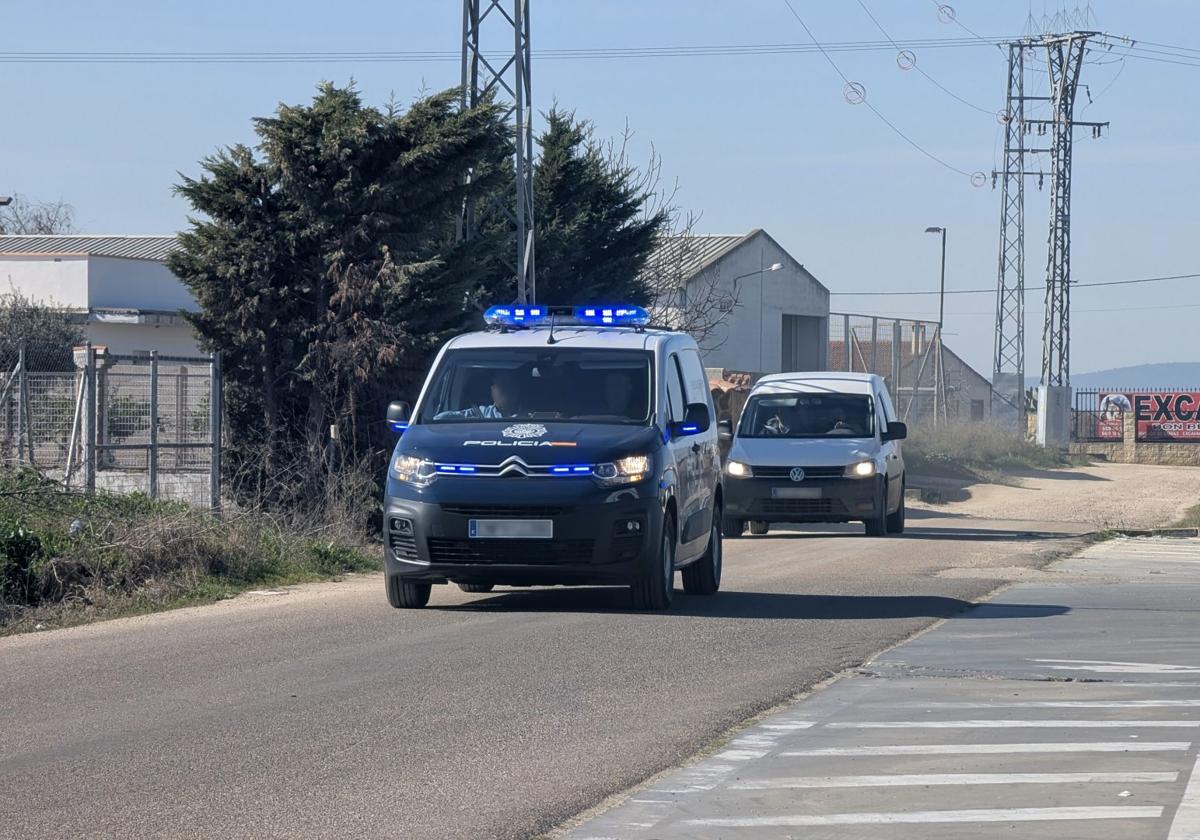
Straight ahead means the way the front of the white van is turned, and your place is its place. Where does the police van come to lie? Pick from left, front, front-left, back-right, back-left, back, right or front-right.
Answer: front

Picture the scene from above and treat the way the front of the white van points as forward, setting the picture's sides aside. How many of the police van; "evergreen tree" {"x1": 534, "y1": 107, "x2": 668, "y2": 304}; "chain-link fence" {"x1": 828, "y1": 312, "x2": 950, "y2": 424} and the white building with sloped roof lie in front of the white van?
1

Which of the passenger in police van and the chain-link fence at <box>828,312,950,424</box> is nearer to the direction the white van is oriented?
the passenger in police van

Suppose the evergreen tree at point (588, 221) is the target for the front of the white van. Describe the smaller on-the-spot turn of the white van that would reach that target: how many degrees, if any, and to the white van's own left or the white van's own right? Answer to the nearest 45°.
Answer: approximately 135° to the white van's own right

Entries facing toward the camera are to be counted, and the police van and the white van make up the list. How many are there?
2

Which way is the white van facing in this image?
toward the camera

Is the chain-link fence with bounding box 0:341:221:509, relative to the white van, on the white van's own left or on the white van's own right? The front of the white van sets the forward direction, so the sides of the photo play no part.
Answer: on the white van's own right

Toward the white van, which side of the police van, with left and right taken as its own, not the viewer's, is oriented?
back

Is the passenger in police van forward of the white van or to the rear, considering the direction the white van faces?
forward

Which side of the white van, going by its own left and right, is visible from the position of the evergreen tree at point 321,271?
right

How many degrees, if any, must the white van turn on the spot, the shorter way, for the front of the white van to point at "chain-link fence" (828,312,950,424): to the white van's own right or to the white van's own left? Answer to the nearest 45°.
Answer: approximately 180°

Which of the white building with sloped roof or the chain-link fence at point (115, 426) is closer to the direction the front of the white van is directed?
the chain-link fence

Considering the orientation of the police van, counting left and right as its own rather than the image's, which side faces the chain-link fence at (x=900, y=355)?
back

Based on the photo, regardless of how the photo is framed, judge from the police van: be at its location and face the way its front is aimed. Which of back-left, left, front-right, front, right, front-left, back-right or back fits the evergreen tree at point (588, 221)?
back
